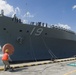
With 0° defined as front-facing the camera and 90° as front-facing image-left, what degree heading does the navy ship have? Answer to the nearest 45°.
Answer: approximately 45°
